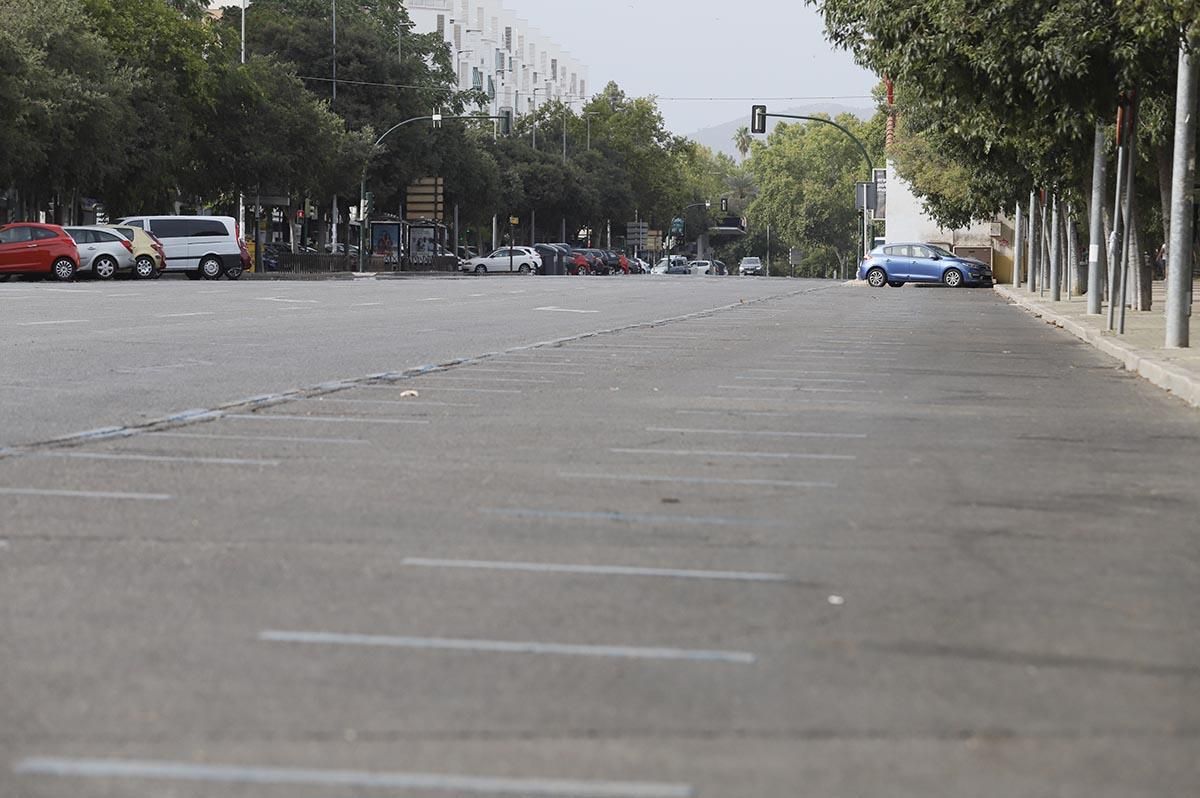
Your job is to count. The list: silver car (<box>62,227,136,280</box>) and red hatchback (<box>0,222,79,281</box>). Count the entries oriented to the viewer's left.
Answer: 2

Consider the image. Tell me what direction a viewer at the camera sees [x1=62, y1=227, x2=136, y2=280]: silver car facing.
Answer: facing to the left of the viewer

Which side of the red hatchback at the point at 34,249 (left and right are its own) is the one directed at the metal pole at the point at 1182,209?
left

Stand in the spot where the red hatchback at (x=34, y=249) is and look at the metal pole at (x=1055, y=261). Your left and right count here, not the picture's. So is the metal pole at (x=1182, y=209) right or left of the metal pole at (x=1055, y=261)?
right

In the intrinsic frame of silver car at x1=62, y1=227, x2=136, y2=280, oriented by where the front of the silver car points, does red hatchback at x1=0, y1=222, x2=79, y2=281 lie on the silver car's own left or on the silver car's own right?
on the silver car's own left

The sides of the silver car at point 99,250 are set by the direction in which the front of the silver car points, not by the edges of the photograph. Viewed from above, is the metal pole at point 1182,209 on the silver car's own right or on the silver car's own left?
on the silver car's own left

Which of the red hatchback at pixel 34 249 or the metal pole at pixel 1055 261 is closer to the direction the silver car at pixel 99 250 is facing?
the red hatchback

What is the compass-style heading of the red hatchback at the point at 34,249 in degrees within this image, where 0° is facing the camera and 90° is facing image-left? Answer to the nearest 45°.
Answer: approximately 90°

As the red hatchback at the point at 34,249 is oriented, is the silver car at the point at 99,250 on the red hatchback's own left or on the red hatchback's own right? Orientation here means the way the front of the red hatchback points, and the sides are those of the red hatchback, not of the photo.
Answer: on the red hatchback's own right
